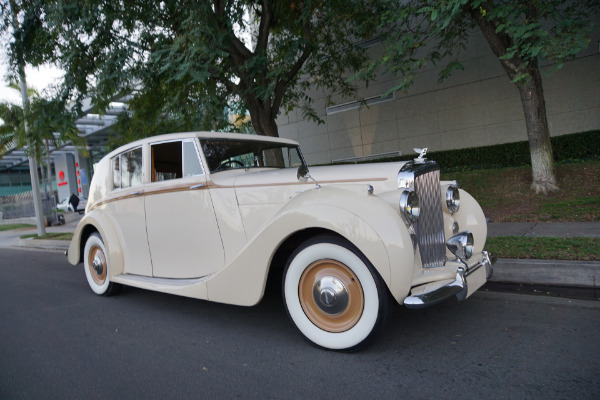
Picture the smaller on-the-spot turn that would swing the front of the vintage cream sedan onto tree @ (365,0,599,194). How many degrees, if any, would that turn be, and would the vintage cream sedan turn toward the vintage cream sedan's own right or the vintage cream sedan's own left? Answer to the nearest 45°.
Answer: approximately 90° to the vintage cream sedan's own left

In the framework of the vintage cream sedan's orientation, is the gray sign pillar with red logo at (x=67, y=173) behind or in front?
behind

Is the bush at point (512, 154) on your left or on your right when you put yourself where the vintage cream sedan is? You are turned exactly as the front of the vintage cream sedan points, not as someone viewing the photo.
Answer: on your left

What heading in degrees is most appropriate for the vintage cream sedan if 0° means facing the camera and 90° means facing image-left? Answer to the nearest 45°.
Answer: approximately 315°

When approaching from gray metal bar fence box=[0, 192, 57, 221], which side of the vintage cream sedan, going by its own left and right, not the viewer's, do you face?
back

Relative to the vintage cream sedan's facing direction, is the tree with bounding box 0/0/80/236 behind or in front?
behind
